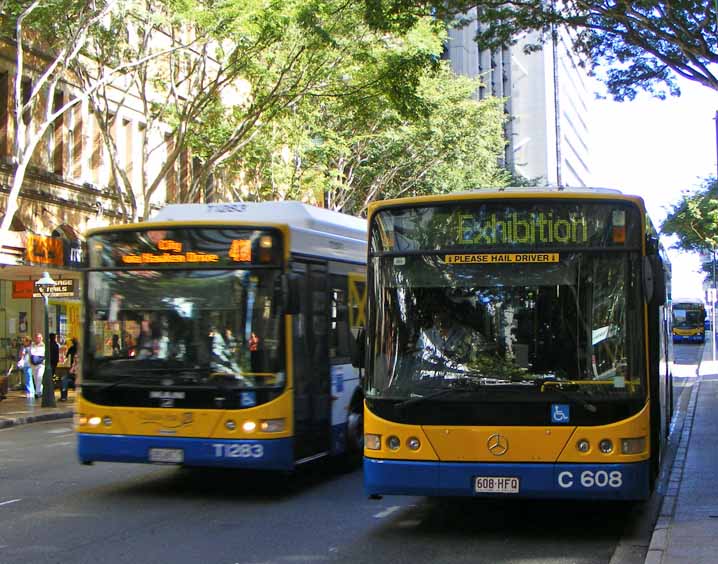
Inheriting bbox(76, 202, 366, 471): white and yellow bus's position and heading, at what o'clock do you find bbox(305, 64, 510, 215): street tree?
The street tree is roughly at 5 o'clock from the white and yellow bus.

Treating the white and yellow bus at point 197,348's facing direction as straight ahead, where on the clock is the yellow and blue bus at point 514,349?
The yellow and blue bus is roughly at 9 o'clock from the white and yellow bus.

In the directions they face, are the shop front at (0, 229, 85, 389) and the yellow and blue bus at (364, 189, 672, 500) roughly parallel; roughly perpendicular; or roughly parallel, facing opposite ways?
roughly perpendicular

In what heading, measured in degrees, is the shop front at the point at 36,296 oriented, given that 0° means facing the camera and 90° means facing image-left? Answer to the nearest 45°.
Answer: approximately 315°

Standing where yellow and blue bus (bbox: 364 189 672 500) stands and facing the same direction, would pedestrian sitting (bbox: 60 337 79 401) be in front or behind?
behind

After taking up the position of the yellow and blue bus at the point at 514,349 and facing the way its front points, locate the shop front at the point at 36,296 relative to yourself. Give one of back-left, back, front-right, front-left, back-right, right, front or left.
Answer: back-right

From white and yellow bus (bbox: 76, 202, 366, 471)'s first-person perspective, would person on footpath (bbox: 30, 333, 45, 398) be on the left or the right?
on its right

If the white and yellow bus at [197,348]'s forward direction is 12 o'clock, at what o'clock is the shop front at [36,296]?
The shop front is roughly at 4 o'clock from the white and yellow bus.

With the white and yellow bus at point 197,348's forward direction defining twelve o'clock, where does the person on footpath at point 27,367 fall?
The person on footpath is roughly at 4 o'clock from the white and yellow bus.

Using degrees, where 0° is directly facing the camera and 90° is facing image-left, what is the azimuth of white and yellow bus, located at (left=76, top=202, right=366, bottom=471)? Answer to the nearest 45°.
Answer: approximately 45°

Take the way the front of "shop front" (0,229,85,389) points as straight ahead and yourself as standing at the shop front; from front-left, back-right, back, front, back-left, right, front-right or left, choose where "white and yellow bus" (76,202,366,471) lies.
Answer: front-right

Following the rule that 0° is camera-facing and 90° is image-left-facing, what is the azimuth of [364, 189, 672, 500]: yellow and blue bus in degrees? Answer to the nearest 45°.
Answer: approximately 0°

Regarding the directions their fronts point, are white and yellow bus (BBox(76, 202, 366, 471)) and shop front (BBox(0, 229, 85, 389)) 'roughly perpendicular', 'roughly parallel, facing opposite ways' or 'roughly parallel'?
roughly perpendicular
